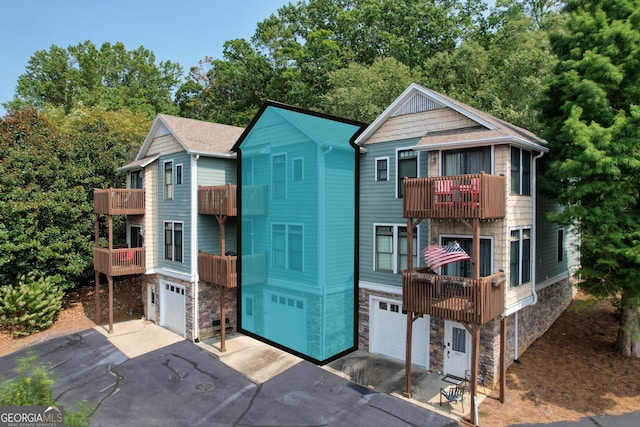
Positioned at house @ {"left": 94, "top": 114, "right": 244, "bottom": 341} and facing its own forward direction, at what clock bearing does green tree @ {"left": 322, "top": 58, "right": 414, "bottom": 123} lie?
The green tree is roughly at 7 o'clock from the house.

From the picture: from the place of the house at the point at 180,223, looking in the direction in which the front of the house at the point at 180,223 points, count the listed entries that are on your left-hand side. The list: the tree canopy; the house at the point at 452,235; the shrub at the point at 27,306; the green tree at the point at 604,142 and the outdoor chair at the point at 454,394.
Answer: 3

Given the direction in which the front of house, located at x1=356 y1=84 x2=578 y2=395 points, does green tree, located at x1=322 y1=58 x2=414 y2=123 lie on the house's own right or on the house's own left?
on the house's own right

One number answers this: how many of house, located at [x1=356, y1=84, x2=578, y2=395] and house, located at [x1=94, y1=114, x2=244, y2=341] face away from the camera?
0

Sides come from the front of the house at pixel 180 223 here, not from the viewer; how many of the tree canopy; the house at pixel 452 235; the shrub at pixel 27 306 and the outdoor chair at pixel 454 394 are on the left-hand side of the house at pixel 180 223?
2

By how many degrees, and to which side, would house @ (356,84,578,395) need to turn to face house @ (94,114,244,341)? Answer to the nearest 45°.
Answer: approximately 45° to its right

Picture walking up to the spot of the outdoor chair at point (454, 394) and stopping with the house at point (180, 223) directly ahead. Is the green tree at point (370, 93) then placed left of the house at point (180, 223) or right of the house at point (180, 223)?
right

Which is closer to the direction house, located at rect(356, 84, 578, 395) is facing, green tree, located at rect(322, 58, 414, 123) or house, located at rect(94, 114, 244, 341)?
the house

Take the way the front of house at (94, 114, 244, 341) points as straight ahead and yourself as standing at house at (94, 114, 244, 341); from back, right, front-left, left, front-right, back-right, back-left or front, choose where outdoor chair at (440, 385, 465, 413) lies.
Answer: left

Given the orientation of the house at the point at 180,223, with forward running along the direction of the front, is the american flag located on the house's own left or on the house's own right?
on the house's own left

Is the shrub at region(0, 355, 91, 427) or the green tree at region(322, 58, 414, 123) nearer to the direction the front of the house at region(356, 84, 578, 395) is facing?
the shrub

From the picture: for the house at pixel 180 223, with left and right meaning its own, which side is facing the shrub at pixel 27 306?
right

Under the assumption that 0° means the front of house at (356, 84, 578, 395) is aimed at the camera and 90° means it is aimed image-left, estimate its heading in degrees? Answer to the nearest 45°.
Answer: approximately 45°
